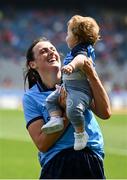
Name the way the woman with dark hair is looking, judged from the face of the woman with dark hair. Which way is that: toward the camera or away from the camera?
toward the camera
